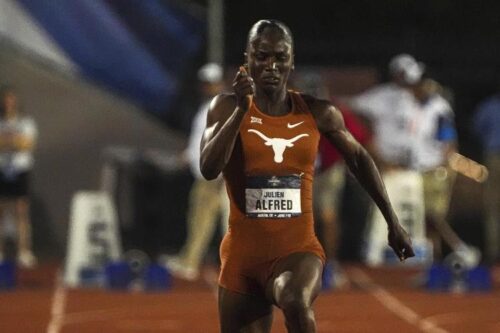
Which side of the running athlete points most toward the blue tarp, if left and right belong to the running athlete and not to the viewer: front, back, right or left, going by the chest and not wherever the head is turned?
back

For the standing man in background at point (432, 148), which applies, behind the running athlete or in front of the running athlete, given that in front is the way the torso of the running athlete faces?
behind

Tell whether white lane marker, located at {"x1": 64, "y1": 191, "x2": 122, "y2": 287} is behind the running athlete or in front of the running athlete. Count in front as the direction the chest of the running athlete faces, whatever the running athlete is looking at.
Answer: behind

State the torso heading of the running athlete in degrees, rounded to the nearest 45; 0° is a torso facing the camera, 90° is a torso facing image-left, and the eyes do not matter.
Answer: approximately 0°
